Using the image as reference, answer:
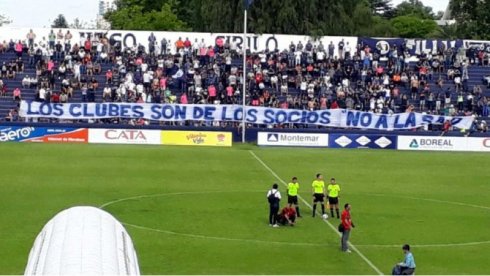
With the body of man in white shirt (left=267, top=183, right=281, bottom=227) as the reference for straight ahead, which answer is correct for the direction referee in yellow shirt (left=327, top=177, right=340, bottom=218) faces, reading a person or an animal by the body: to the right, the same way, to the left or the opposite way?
the opposite way

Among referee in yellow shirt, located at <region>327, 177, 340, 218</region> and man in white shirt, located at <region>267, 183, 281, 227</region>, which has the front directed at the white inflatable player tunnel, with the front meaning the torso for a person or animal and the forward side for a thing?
the referee in yellow shirt

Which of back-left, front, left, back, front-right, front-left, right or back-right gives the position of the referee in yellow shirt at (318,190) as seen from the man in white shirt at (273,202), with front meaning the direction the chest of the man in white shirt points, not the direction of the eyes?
front-right

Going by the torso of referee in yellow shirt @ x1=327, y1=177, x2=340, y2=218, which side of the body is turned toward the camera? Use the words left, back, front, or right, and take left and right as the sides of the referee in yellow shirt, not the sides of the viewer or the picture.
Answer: front

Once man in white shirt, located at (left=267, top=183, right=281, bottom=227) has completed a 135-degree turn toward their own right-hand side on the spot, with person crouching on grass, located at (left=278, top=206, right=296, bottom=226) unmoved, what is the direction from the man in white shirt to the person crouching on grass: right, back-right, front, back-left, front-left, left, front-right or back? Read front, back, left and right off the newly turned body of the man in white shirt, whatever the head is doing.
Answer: left

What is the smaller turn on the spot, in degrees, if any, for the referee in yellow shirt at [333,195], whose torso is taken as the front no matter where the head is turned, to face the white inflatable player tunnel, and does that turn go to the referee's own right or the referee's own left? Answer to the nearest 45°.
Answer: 0° — they already face it

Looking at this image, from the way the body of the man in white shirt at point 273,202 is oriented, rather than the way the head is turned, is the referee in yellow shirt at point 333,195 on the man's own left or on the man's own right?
on the man's own right

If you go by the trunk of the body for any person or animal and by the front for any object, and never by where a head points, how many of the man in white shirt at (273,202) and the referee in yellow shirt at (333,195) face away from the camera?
1

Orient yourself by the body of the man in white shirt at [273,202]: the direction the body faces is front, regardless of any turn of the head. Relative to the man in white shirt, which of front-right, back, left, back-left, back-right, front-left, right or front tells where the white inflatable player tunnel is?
back

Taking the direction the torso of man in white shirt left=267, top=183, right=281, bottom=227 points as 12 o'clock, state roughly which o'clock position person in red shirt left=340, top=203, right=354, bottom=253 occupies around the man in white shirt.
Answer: The person in red shirt is roughly at 5 o'clock from the man in white shirt.

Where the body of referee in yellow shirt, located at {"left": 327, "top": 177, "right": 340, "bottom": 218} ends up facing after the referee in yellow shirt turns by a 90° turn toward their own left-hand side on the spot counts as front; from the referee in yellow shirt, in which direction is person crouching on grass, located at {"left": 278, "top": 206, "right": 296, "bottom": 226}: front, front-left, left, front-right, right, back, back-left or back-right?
back-right

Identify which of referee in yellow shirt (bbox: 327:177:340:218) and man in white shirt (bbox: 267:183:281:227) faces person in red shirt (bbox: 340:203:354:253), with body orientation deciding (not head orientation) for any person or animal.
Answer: the referee in yellow shirt

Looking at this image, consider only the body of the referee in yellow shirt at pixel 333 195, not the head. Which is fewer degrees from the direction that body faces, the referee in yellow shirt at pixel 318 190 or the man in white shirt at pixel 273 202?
the man in white shirt

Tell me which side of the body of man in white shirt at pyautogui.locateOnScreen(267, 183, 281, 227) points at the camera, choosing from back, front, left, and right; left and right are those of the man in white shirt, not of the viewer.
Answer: back
